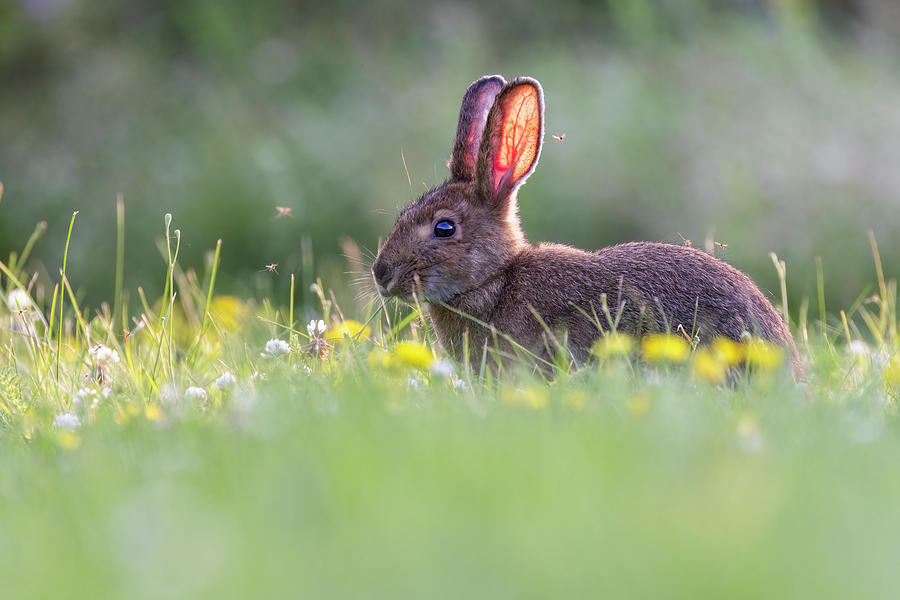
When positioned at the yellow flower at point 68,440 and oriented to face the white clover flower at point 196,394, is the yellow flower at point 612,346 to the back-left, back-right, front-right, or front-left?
front-right

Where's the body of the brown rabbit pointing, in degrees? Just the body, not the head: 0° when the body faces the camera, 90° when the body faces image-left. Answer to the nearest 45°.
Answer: approximately 90°

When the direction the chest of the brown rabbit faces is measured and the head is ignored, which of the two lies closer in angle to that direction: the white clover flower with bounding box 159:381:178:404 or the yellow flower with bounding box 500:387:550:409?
the white clover flower

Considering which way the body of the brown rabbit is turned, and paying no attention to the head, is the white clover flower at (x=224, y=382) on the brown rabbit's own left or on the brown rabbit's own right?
on the brown rabbit's own left

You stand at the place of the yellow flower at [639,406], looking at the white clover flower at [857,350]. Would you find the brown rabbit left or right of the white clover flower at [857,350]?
left

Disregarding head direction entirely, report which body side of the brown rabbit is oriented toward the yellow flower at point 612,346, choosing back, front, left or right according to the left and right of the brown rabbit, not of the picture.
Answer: left

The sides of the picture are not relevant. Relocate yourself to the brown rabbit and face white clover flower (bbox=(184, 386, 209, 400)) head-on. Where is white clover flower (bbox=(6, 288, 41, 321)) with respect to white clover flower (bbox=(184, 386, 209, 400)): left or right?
right

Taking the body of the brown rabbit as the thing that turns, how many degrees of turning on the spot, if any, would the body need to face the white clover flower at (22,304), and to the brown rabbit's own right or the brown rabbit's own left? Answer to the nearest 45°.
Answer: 0° — it already faces it

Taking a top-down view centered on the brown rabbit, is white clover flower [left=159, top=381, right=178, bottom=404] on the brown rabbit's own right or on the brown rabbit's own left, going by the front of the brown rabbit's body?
on the brown rabbit's own left

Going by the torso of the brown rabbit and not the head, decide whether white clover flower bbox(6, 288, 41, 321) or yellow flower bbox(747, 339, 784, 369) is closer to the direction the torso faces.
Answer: the white clover flower

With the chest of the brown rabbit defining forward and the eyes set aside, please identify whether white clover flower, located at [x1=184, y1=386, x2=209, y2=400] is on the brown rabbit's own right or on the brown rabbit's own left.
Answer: on the brown rabbit's own left

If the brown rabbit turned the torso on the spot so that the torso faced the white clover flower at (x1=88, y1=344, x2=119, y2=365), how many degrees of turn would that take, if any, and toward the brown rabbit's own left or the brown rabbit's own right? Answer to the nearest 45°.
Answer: approximately 45° to the brown rabbit's own left
